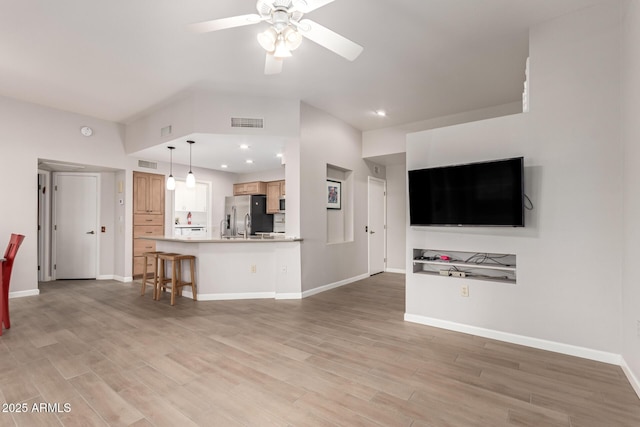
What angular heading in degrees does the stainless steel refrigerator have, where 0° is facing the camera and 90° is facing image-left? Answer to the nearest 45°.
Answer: approximately 45°

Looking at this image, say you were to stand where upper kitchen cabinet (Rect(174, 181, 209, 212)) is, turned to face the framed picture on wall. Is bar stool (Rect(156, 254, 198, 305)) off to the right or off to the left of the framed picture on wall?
right

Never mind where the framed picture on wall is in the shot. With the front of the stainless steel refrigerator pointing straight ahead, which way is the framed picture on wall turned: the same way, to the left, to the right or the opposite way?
to the left

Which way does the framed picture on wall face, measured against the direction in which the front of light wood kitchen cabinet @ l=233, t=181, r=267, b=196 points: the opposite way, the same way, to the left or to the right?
to the left

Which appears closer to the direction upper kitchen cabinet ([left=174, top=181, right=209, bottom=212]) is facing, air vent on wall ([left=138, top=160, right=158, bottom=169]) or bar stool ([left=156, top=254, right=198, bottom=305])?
the bar stool

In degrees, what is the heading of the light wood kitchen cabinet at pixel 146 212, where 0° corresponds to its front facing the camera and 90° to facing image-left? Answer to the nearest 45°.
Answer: approximately 315°
